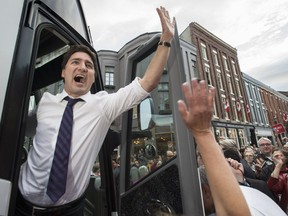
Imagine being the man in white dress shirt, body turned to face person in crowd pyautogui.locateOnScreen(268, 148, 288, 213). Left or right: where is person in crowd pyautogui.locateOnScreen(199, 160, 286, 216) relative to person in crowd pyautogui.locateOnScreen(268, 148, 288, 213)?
right

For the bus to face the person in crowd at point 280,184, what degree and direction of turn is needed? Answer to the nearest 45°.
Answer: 0° — it already faces them

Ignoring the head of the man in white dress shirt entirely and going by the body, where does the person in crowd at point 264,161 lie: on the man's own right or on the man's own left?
on the man's own left

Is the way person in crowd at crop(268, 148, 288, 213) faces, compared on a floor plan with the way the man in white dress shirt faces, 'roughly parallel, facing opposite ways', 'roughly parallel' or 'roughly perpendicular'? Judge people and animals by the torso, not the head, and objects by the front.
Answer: roughly perpendicular

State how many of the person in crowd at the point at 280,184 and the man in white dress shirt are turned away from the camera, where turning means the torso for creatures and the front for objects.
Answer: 0

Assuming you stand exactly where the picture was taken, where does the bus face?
facing away from the viewer and to the right of the viewer

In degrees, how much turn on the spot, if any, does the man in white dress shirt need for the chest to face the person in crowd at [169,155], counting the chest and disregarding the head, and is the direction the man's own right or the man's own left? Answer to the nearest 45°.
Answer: approximately 90° to the man's own left

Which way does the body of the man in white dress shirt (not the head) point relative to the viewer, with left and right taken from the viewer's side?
facing the viewer

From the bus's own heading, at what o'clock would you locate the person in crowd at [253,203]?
The person in crowd is roughly at 2 o'clock from the bus.
